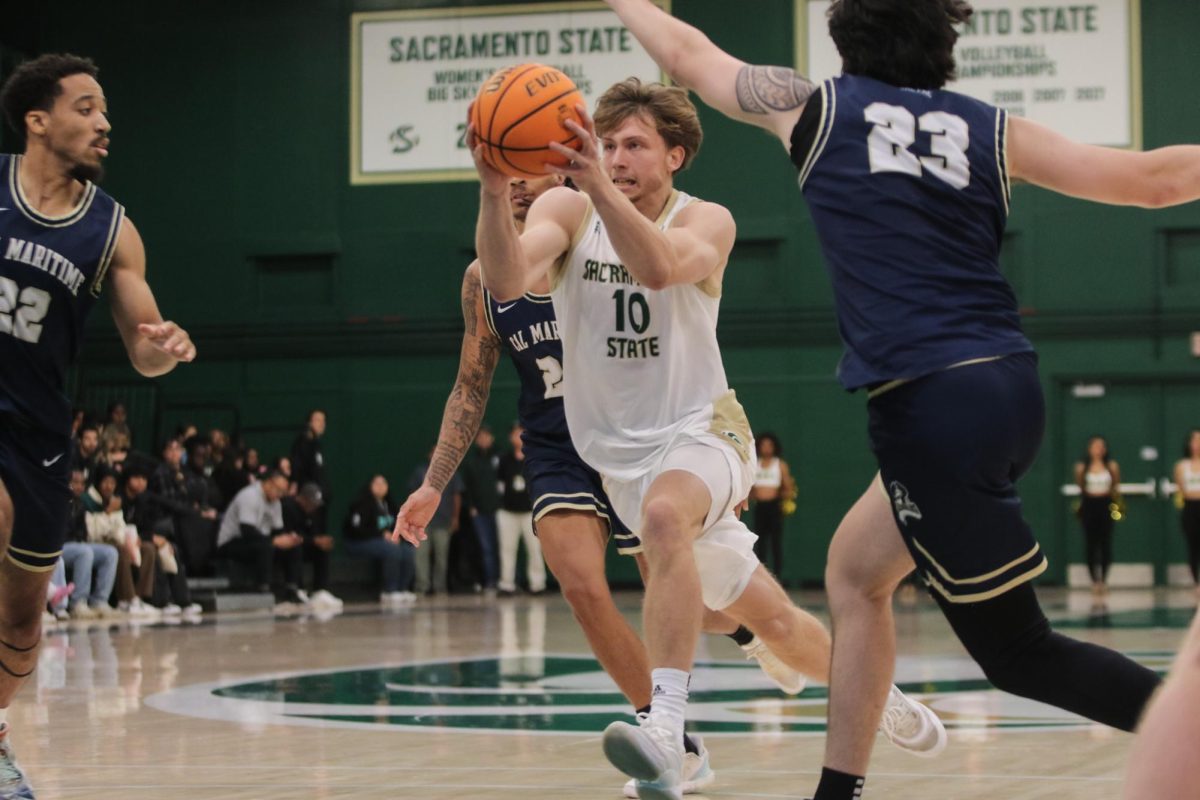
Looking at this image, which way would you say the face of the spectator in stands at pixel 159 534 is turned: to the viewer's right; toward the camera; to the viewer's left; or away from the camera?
toward the camera

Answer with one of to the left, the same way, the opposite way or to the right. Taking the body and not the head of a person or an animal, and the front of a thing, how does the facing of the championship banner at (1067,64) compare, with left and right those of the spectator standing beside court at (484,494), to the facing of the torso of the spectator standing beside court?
the same way

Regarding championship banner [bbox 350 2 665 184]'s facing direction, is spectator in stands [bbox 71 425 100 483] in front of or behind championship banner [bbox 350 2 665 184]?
in front

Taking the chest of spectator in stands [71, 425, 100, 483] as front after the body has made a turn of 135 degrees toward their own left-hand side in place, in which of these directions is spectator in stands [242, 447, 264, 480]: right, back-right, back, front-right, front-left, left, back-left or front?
front-right

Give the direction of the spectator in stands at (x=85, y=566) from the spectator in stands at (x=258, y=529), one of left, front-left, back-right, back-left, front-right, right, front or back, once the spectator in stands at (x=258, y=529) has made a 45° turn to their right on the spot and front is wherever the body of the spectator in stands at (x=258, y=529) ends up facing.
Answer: front-right

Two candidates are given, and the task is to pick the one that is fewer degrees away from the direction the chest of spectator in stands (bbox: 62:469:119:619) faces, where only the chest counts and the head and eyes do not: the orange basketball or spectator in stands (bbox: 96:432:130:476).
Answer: the orange basketball

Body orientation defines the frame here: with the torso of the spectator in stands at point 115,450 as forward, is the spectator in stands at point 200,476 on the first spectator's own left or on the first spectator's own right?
on the first spectator's own left

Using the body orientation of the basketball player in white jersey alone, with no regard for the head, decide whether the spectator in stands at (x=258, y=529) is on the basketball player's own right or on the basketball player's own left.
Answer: on the basketball player's own right

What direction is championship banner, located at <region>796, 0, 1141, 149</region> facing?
toward the camera

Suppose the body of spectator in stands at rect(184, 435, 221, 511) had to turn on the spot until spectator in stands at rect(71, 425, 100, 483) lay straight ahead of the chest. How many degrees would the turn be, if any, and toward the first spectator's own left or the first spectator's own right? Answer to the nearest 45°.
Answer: approximately 90° to the first spectator's own right

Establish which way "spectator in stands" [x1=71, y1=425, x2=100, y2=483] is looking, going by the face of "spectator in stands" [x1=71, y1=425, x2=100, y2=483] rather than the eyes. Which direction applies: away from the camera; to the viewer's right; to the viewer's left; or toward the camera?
toward the camera

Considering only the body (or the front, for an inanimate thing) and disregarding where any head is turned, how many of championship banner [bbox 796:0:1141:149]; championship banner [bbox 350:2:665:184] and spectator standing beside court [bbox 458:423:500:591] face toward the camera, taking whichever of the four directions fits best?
3

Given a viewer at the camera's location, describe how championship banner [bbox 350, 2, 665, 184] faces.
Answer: facing the viewer

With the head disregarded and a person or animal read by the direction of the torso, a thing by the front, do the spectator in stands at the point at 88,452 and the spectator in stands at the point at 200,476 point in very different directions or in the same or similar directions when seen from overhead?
same or similar directions

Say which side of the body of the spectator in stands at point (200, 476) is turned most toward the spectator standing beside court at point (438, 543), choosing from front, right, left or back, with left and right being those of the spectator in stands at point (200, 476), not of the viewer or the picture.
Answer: left

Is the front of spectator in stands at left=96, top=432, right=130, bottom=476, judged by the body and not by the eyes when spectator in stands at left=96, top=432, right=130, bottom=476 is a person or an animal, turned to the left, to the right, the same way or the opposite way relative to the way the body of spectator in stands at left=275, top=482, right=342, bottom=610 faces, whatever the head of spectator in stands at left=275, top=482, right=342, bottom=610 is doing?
the same way

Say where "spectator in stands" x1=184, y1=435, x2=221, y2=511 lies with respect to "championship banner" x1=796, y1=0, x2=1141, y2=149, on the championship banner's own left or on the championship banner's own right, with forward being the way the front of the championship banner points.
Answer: on the championship banner's own right

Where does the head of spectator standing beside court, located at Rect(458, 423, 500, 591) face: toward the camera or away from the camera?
toward the camera

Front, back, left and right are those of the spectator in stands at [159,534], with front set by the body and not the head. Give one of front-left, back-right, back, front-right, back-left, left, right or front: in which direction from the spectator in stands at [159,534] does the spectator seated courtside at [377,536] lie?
left

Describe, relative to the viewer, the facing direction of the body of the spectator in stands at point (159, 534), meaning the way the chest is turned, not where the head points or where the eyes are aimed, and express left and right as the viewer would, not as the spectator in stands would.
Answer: facing the viewer and to the right of the viewer

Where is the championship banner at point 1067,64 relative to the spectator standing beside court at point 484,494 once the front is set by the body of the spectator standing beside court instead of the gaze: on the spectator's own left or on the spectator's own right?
on the spectator's own left
